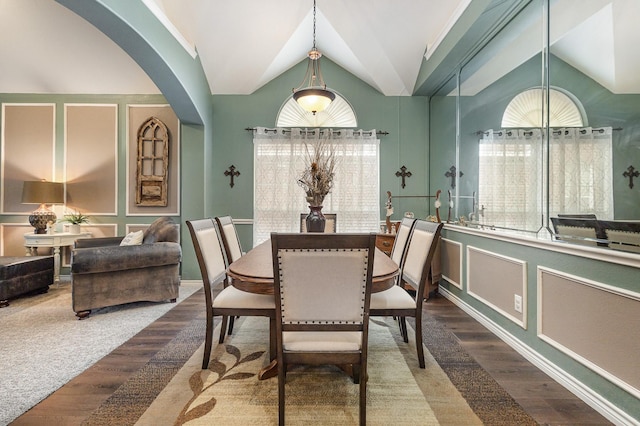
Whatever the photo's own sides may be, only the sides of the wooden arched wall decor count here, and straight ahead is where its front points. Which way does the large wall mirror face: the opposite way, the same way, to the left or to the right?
to the right

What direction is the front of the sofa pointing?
to the viewer's left

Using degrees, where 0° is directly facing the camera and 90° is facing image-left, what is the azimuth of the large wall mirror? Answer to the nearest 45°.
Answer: approximately 45°

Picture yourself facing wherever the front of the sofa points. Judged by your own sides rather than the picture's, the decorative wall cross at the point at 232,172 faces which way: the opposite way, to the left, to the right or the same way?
to the left

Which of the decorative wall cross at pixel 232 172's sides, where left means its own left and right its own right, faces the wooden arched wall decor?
right

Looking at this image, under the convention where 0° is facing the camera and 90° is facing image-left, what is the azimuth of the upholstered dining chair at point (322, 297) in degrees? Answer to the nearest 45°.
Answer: approximately 180°

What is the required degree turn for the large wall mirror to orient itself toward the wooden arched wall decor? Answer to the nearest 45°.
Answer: approximately 45° to its right

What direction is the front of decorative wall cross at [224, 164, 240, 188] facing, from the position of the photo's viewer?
facing the viewer

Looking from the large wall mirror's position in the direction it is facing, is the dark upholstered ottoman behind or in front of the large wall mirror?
in front

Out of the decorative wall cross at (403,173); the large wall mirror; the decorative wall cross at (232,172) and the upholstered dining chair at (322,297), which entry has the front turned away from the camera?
the upholstered dining chair

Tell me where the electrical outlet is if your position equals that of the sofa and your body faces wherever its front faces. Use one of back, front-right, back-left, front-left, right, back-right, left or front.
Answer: back-left

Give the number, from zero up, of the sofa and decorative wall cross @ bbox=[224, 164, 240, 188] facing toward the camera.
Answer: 1

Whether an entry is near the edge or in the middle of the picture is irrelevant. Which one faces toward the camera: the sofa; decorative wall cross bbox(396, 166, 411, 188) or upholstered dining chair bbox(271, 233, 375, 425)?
the decorative wall cross

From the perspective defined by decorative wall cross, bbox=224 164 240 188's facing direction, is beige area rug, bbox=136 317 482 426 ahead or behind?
ahead

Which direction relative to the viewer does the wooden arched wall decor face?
toward the camera

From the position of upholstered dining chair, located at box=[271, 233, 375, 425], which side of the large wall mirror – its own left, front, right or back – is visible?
front

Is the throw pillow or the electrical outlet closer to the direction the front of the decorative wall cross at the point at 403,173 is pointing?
the electrical outlet

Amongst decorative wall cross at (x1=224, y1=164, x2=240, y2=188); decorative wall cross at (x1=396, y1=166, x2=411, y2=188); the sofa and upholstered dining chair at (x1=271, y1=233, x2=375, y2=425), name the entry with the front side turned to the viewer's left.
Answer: the sofa
